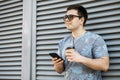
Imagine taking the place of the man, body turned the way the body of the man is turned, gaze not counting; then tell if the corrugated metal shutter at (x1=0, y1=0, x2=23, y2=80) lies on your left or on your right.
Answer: on your right

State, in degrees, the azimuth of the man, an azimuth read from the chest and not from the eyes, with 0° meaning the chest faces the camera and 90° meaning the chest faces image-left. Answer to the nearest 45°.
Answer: approximately 45°
